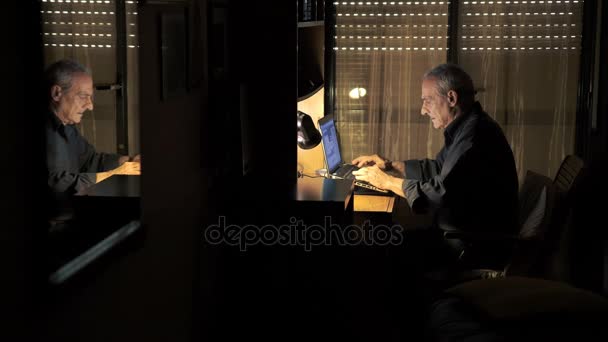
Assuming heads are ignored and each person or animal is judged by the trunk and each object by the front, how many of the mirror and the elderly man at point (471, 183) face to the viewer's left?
1

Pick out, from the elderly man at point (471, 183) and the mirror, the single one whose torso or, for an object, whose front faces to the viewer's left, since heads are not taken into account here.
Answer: the elderly man

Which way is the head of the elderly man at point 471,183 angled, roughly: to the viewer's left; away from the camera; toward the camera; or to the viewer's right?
to the viewer's left

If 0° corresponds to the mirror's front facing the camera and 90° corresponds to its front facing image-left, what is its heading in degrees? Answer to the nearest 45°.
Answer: approximately 315°

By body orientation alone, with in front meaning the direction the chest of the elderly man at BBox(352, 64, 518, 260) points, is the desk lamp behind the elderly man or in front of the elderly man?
in front

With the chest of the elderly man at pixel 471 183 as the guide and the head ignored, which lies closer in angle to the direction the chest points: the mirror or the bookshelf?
the bookshelf

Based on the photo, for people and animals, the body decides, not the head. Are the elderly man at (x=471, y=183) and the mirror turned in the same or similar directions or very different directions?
very different directions

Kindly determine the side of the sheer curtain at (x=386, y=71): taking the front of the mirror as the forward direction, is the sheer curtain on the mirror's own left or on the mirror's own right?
on the mirror's own left

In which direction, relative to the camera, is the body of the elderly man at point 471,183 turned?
to the viewer's left
